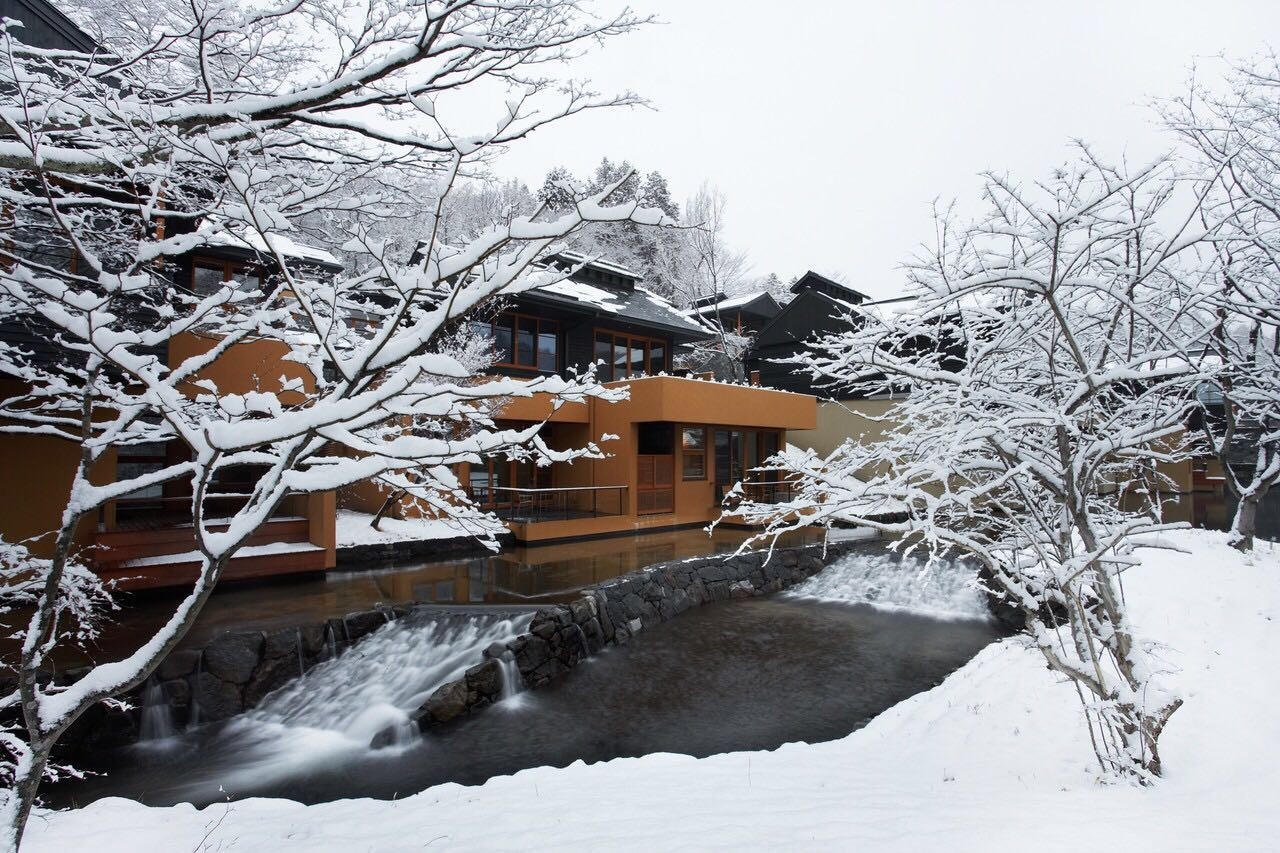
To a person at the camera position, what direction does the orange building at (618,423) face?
facing the viewer and to the right of the viewer

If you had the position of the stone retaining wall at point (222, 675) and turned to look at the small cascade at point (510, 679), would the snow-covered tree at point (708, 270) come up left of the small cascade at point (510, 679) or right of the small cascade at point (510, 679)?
left

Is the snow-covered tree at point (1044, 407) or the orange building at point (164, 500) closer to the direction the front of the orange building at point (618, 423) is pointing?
the snow-covered tree

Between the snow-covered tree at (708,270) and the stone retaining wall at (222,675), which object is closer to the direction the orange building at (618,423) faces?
the stone retaining wall

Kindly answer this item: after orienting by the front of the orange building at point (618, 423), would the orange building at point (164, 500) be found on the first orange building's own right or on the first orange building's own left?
on the first orange building's own right

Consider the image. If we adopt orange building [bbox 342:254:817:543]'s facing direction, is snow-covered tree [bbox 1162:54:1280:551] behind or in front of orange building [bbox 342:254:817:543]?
in front

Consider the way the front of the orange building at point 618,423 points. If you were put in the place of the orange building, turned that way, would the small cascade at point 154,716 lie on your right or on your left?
on your right

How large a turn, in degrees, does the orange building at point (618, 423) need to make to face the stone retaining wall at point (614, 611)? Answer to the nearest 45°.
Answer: approximately 45° to its right

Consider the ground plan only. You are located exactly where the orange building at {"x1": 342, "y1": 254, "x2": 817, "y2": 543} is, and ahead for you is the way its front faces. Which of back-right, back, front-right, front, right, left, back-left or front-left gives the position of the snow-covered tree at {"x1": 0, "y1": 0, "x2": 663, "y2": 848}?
front-right
